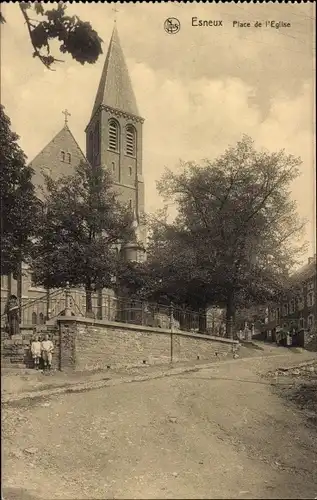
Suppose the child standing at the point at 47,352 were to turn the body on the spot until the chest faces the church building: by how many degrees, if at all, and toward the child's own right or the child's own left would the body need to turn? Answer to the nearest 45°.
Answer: approximately 180°

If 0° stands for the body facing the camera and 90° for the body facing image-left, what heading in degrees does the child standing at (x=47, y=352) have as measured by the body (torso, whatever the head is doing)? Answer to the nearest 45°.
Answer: approximately 0°

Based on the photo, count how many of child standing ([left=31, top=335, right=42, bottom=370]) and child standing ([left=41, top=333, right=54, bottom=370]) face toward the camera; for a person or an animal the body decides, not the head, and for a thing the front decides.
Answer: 2

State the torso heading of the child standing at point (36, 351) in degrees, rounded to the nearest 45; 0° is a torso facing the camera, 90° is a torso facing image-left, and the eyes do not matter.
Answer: approximately 0°

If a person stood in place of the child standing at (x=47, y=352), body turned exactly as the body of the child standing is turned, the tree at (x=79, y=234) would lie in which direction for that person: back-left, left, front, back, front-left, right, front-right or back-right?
back

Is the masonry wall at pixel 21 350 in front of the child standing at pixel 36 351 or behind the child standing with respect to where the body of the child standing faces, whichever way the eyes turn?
behind

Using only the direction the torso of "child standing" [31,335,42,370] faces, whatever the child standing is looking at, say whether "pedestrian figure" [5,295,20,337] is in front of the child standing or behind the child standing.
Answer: behind
